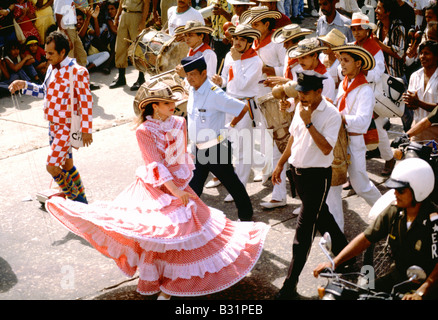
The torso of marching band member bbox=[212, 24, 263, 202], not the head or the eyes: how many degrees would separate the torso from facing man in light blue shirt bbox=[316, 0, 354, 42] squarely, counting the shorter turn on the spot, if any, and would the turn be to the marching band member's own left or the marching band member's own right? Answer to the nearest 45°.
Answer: approximately 180°

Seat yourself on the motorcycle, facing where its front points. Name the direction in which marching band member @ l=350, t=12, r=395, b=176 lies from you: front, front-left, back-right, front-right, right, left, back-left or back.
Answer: back-right

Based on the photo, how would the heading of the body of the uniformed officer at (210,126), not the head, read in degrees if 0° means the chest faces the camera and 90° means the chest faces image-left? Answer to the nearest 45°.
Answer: approximately 45°

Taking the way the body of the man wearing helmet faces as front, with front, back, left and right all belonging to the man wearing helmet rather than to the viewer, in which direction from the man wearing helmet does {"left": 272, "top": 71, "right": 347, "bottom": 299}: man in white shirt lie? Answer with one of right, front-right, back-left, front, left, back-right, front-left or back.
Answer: right

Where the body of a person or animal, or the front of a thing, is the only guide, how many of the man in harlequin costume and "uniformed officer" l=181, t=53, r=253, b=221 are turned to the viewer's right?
0

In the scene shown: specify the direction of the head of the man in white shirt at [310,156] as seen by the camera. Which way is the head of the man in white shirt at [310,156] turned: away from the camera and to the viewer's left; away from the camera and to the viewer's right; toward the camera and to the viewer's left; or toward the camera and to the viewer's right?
toward the camera and to the viewer's left

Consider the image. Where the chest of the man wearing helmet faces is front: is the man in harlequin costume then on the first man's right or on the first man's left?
on the first man's right

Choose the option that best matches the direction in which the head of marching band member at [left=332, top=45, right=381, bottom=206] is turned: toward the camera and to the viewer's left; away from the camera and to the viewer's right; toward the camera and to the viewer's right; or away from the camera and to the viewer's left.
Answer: toward the camera and to the viewer's left

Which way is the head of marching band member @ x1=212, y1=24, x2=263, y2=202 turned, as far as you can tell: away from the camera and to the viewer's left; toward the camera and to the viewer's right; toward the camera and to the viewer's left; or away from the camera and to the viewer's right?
toward the camera and to the viewer's left

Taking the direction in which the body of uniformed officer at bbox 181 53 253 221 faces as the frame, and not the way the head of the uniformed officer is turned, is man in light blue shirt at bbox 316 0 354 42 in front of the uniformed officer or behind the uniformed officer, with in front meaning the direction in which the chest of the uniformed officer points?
behind

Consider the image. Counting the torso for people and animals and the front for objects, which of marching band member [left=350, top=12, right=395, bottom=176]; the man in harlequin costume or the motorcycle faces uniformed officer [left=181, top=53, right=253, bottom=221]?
marching band member [left=350, top=12, right=395, bottom=176]

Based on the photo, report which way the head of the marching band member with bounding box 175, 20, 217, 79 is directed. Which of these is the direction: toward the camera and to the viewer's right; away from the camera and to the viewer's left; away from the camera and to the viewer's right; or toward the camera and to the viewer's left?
toward the camera and to the viewer's left
